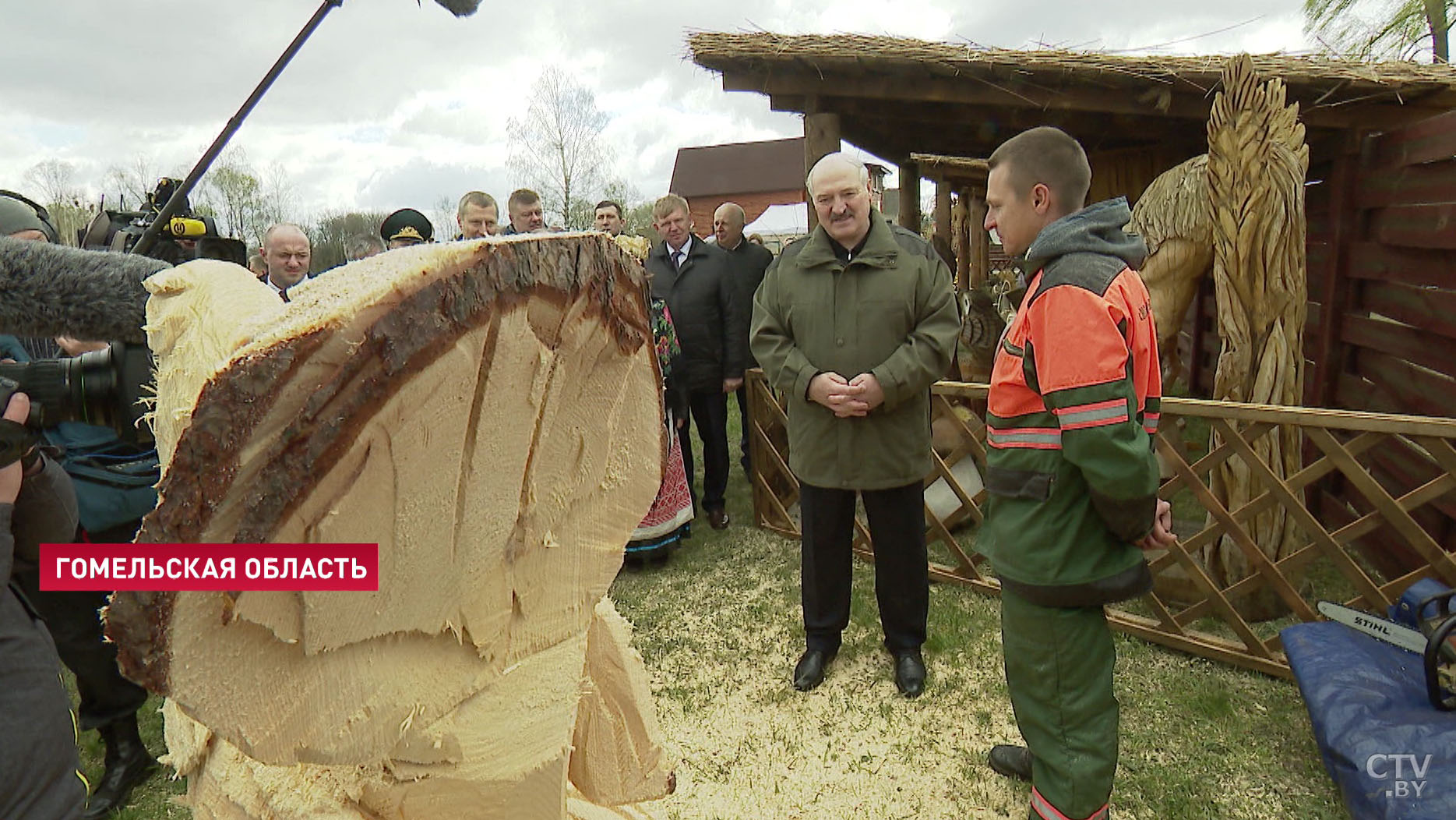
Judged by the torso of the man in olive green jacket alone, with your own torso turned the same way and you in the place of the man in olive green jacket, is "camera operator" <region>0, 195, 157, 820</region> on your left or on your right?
on your right

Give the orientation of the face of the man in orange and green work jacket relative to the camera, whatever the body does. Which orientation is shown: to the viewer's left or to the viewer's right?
to the viewer's left

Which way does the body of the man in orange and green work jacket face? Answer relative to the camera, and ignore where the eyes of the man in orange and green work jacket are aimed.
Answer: to the viewer's left

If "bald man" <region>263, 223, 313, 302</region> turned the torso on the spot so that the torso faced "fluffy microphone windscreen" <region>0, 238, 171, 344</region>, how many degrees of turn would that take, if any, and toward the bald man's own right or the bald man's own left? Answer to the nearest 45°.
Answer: approximately 45° to the bald man's own right

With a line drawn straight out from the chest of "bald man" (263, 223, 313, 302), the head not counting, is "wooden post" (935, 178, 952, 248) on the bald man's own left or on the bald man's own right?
on the bald man's own left

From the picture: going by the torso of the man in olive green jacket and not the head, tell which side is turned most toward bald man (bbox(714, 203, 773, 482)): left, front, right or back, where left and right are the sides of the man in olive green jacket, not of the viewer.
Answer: back

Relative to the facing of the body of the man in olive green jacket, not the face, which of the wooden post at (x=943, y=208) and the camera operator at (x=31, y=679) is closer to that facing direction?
the camera operator

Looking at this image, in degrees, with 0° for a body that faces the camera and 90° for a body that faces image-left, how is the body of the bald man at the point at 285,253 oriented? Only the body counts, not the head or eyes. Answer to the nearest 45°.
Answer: approximately 315°
